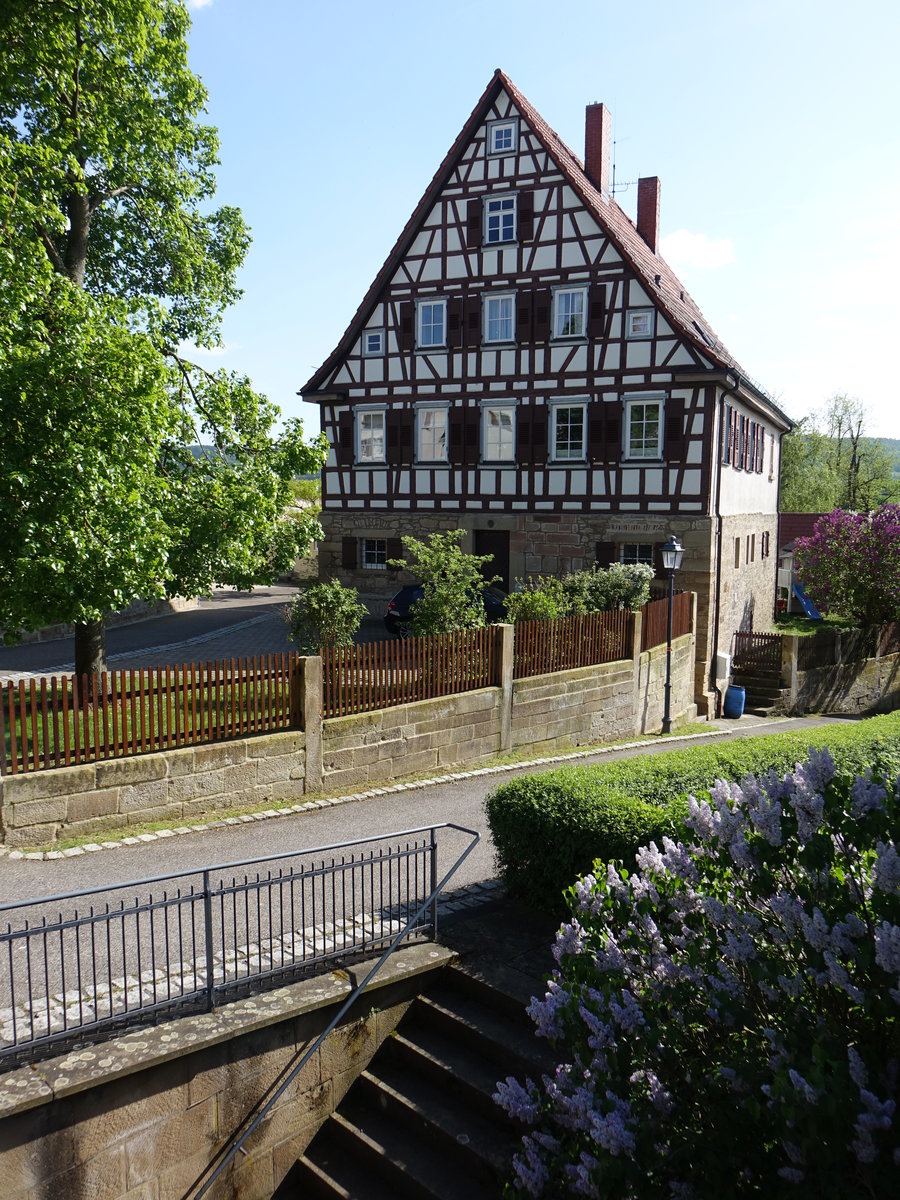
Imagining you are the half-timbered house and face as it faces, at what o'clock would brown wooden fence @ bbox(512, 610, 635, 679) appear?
The brown wooden fence is roughly at 12 o'clock from the half-timbered house.

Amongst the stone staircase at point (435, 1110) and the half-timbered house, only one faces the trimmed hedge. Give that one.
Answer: the half-timbered house

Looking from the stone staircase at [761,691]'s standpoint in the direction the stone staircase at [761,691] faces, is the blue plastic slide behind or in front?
behind

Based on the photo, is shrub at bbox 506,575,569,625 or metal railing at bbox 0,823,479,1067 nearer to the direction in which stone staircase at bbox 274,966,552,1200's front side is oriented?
the metal railing

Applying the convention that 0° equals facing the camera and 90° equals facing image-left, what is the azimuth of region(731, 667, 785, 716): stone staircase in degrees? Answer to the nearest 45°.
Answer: approximately 0°

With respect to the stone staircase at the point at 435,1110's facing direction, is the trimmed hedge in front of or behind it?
behind

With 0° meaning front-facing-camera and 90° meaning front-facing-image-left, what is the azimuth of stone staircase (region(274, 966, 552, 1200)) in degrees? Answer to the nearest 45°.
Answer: approximately 45°

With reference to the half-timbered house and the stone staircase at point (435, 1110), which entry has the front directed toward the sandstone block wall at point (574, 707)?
the half-timbered house

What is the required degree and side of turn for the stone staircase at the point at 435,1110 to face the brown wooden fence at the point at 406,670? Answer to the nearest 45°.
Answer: approximately 135° to its right

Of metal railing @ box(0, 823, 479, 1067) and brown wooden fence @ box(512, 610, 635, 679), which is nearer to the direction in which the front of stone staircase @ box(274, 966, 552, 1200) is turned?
the metal railing

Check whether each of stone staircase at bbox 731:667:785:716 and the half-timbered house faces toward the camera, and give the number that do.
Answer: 2
